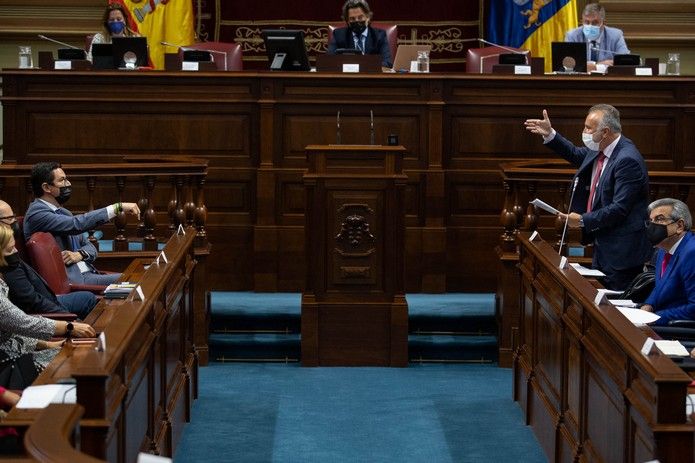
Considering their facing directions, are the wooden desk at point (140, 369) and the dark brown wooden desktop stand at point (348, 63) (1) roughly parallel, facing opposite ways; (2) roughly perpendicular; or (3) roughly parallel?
roughly perpendicular

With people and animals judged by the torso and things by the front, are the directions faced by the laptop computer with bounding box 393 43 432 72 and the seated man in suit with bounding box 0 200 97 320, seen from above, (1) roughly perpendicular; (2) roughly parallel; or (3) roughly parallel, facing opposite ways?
roughly perpendicular

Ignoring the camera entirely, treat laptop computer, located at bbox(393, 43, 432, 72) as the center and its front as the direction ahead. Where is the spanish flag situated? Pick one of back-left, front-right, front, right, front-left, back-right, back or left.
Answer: front-left

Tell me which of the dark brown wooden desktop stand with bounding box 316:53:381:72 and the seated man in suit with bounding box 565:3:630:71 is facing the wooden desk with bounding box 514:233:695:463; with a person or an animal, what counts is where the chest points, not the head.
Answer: the seated man in suit

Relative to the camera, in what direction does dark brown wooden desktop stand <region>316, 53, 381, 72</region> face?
facing away from the viewer

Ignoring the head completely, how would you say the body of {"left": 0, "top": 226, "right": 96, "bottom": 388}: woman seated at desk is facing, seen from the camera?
to the viewer's right

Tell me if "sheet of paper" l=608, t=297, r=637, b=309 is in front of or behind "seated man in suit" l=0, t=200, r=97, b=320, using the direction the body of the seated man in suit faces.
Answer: in front

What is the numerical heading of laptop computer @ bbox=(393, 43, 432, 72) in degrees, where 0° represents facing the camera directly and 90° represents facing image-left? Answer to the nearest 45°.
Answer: approximately 180°

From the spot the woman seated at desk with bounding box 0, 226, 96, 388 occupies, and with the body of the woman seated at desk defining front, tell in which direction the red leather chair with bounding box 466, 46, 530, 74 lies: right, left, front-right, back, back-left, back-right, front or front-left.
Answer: front-left

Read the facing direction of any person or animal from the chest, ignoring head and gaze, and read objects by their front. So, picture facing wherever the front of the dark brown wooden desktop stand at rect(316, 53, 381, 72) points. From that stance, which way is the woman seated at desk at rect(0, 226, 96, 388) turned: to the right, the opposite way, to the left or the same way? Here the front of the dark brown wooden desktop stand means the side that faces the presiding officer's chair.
to the right

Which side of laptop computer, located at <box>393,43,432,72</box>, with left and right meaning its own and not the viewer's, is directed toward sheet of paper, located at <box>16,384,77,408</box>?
back
